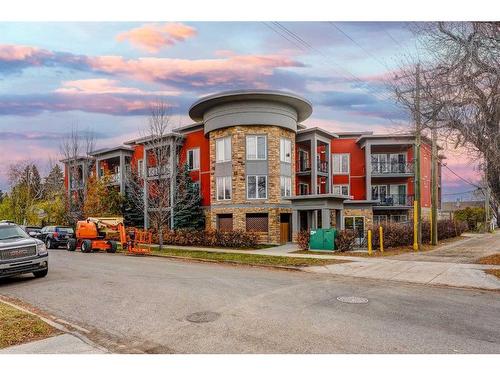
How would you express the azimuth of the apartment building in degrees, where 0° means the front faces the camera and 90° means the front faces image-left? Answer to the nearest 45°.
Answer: approximately 0°

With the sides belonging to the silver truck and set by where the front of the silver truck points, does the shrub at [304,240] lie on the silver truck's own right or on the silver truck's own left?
on the silver truck's own left

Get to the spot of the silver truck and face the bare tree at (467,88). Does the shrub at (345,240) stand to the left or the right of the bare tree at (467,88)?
left

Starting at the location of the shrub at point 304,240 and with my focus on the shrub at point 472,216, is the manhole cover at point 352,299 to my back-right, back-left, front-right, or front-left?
back-right

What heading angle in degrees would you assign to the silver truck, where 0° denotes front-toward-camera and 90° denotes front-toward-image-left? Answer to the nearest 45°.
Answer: approximately 315°

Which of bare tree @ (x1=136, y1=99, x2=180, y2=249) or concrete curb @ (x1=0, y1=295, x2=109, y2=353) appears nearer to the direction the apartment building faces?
the concrete curb
